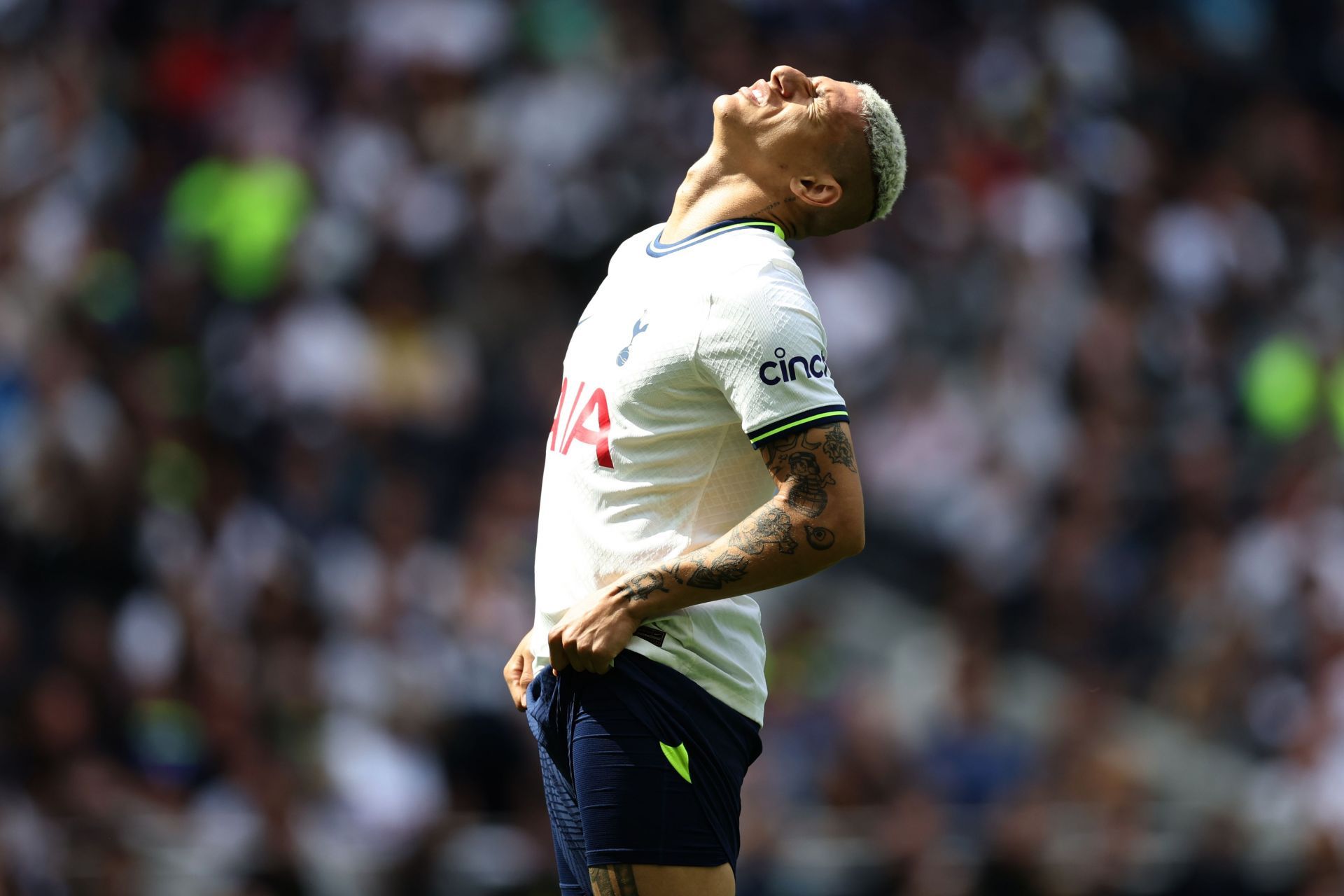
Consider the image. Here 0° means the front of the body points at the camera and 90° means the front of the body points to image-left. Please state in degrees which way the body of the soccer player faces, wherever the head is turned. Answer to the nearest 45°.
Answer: approximately 90°

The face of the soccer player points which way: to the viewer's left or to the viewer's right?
to the viewer's left
